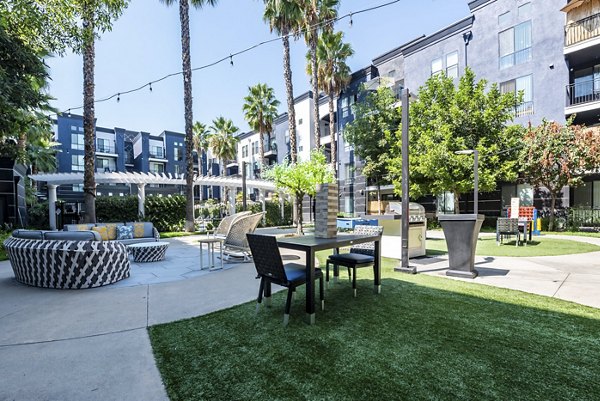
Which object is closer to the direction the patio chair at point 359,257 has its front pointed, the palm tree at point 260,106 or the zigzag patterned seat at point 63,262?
the zigzag patterned seat

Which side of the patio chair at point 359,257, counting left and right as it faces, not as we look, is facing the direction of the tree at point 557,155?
back

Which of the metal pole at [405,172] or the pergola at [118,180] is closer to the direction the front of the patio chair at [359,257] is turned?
the pergola

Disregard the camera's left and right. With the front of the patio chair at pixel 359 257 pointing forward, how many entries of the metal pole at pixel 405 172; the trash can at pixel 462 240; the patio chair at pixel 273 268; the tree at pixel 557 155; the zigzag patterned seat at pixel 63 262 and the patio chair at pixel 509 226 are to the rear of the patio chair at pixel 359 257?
4

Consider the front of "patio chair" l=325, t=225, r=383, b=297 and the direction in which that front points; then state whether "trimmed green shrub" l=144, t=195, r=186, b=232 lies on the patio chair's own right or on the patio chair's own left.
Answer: on the patio chair's own right

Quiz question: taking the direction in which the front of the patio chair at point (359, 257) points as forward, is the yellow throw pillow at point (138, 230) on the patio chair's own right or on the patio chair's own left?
on the patio chair's own right

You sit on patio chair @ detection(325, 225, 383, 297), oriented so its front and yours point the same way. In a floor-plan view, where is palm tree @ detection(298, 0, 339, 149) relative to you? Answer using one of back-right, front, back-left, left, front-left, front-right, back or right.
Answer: back-right

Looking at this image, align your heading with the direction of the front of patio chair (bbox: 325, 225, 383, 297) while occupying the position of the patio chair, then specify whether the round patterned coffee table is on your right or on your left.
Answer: on your right

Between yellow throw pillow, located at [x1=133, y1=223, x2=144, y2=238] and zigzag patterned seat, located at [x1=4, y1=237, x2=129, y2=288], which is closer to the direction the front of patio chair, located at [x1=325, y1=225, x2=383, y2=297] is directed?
the zigzag patterned seat

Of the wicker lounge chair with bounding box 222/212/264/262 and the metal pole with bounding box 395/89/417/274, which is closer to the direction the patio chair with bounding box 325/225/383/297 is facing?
the wicker lounge chair

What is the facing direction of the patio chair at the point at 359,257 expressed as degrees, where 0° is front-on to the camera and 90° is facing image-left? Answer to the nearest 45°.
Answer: approximately 45°

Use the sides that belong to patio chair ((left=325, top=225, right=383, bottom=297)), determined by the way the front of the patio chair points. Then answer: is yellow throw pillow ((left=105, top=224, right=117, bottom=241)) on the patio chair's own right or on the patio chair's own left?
on the patio chair's own right

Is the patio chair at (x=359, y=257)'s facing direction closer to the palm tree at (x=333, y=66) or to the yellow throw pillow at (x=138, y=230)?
the yellow throw pillow

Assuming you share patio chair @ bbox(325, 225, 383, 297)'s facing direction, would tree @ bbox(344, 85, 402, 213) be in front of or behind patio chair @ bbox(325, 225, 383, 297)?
behind

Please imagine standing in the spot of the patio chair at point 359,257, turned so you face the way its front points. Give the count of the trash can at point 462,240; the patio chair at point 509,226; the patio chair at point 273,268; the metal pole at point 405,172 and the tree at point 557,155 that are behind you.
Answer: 4

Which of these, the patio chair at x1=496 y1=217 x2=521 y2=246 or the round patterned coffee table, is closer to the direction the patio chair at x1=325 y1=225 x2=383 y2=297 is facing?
the round patterned coffee table

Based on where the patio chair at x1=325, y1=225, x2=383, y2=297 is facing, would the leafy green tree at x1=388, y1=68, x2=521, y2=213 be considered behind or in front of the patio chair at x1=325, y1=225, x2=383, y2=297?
behind
